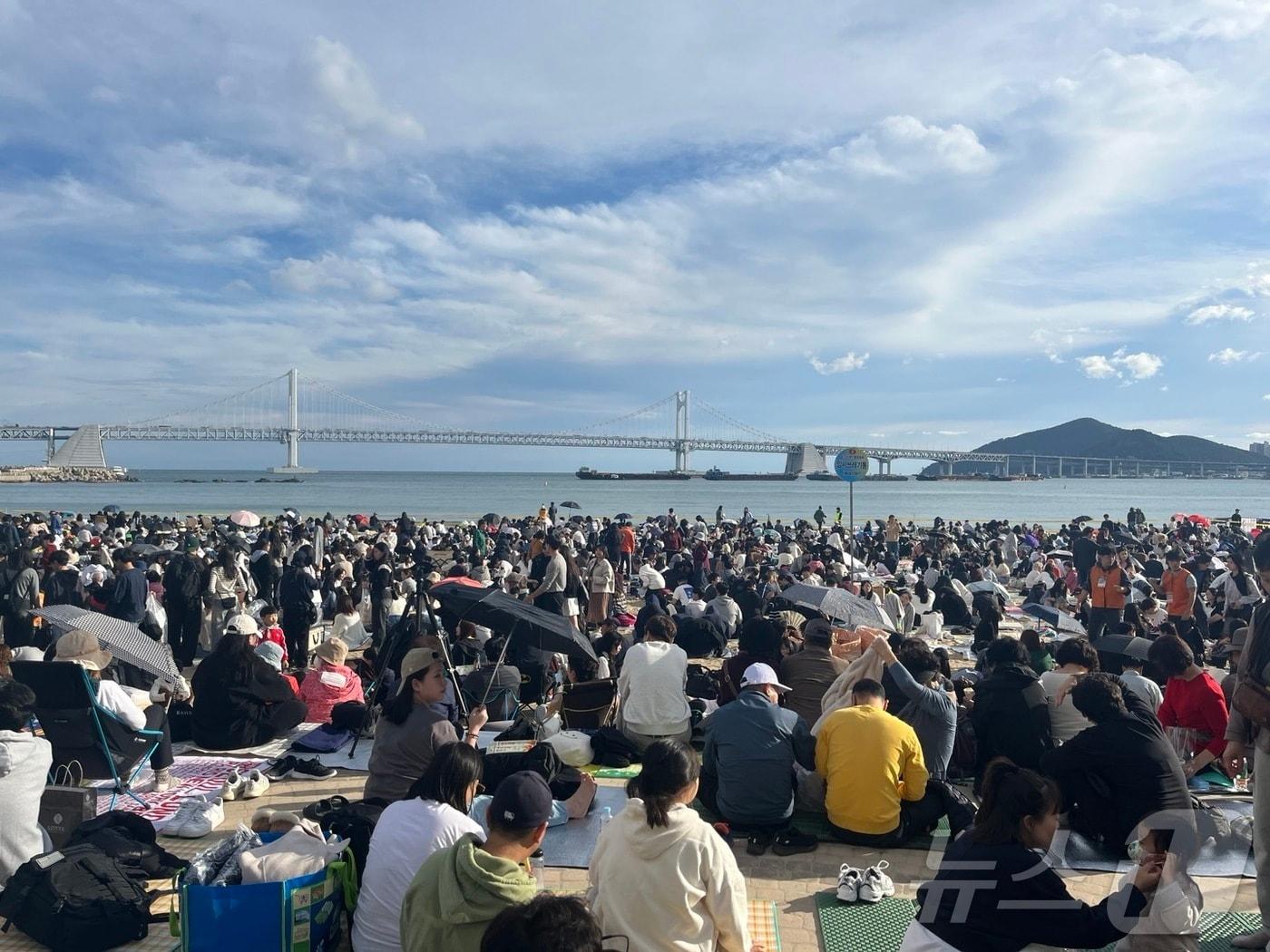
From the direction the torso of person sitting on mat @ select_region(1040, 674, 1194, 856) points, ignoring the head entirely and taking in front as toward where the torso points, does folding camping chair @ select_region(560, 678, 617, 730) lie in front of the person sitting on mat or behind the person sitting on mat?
in front

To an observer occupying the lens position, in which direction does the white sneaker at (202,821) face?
facing the viewer and to the left of the viewer

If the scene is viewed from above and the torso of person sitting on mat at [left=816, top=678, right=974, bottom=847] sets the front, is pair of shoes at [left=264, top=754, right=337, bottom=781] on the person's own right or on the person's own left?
on the person's own left

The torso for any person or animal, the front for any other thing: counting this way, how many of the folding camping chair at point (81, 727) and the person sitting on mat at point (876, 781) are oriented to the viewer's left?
0

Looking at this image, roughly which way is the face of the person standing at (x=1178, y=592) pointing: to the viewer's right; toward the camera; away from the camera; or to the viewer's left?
toward the camera

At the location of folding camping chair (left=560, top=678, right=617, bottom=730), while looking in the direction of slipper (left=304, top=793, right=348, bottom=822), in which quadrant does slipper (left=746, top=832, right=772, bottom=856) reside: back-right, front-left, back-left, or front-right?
front-left

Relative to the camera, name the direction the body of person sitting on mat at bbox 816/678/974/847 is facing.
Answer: away from the camera

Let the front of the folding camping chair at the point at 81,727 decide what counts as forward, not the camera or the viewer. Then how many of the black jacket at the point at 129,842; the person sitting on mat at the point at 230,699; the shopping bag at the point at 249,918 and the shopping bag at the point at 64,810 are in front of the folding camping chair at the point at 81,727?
1

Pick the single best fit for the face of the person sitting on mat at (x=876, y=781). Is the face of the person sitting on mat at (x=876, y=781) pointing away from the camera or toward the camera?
away from the camera

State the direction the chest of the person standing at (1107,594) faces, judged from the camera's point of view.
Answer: toward the camera

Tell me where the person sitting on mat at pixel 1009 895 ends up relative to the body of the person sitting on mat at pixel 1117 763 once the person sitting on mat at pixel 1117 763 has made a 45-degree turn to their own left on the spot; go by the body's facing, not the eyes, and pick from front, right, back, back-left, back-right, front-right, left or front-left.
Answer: left
